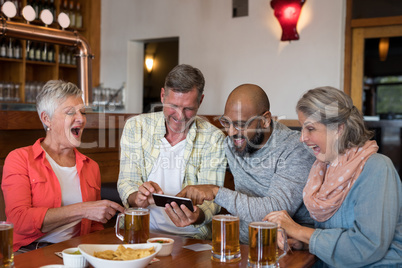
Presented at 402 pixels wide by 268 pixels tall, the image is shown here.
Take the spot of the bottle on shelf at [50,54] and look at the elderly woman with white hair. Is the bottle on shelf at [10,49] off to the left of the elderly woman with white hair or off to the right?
right

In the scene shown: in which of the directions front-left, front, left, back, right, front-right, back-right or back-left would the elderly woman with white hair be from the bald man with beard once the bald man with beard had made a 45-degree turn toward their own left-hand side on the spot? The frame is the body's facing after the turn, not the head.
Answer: right

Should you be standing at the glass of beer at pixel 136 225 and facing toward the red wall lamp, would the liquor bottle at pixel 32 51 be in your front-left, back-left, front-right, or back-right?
front-left

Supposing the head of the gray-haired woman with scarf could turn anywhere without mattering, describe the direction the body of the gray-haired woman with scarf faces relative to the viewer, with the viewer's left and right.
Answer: facing to the left of the viewer

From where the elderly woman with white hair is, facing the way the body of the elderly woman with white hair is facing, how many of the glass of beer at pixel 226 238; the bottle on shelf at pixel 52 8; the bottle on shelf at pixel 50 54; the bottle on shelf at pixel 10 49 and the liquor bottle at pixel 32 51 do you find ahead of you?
1

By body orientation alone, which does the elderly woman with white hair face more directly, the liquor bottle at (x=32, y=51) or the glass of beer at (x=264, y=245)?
the glass of beer

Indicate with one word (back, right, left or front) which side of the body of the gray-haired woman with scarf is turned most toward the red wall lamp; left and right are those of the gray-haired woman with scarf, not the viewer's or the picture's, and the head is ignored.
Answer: right

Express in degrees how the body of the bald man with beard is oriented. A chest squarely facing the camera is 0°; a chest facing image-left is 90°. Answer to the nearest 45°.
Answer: approximately 45°

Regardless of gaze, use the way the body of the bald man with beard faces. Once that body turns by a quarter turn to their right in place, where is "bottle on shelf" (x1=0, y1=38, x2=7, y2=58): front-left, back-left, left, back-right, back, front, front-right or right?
front

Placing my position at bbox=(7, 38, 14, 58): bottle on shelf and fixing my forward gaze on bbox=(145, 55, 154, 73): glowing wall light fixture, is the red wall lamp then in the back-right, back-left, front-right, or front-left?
front-right

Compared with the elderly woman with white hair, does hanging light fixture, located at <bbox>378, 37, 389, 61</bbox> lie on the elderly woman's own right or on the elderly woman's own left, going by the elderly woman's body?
on the elderly woman's own left

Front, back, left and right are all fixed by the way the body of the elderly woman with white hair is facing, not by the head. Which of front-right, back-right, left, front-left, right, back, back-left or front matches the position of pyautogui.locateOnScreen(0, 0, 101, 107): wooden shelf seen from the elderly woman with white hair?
back-left

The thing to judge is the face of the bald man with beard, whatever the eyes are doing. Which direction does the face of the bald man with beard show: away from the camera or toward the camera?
toward the camera

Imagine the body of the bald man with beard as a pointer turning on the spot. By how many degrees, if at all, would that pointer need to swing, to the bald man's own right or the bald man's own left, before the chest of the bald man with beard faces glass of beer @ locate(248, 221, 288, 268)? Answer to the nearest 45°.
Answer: approximately 45° to the bald man's own left

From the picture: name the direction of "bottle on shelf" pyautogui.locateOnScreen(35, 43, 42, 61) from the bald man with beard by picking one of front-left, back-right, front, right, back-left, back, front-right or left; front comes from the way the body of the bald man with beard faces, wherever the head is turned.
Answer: right

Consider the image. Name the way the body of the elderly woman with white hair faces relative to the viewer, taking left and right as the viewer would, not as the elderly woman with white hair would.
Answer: facing the viewer and to the right of the viewer

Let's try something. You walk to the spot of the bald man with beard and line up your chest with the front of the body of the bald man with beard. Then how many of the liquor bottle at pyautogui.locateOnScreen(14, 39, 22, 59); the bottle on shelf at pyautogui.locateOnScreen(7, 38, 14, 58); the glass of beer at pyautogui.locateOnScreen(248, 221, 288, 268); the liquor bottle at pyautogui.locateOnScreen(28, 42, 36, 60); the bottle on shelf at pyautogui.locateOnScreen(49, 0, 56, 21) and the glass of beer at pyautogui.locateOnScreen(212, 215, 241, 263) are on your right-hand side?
4

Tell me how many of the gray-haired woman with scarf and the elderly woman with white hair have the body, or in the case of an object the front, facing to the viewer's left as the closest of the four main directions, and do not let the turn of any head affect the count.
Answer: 1

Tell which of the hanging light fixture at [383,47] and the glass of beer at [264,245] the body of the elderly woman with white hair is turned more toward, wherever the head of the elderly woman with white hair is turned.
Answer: the glass of beer
